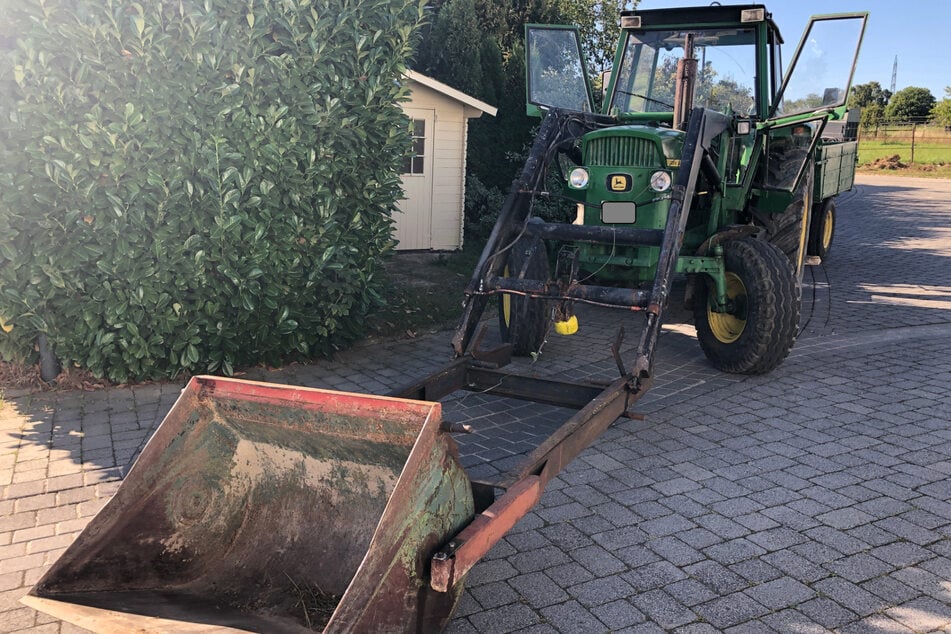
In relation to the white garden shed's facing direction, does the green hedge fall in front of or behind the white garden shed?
in front

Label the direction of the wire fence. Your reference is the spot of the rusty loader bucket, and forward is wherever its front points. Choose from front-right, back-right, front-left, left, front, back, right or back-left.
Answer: back

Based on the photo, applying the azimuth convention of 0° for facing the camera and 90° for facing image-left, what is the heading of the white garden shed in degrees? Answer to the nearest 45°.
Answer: approximately 0°

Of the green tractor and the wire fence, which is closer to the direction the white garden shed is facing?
the green tractor

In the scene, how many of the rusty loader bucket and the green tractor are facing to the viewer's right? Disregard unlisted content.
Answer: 0

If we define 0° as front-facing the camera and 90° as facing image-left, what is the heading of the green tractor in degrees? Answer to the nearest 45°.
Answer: approximately 45°

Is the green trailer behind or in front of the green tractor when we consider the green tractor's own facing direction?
behind

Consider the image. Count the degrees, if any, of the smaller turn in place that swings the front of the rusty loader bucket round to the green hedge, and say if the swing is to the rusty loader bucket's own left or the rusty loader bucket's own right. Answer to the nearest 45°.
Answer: approximately 135° to the rusty loader bucket's own right

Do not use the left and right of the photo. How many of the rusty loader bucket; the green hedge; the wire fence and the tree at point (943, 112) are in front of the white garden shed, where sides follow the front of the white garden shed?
2

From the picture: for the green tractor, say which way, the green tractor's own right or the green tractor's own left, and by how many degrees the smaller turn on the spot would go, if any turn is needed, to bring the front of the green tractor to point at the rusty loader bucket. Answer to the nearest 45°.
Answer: approximately 45° to the green tractor's own left

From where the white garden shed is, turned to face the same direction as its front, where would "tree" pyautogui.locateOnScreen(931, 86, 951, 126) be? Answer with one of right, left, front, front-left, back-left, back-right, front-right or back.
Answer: back-left

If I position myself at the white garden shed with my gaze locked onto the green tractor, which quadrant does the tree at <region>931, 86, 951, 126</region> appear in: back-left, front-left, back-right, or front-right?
back-left

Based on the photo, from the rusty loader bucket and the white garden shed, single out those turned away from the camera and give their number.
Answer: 0

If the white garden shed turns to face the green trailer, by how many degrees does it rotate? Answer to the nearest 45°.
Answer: approximately 90° to its left

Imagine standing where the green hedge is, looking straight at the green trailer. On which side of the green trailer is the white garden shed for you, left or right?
left

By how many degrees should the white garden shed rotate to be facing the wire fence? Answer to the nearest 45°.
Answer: approximately 135° to its left

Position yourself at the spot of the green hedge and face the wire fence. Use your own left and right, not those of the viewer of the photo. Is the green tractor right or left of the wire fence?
right
